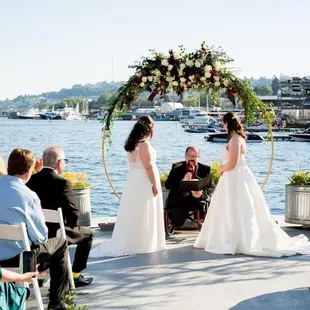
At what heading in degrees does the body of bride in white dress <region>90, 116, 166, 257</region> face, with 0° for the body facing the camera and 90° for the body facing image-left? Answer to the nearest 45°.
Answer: approximately 225°

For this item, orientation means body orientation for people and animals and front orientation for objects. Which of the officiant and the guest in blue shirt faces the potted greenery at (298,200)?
the guest in blue shirt

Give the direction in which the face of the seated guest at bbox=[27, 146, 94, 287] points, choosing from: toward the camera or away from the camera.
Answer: away from the camera

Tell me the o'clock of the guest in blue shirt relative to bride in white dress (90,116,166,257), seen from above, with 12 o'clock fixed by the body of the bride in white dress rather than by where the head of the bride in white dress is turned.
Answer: The guest in blue shirt is roughly at 5 o'clock from the bride in white dress.

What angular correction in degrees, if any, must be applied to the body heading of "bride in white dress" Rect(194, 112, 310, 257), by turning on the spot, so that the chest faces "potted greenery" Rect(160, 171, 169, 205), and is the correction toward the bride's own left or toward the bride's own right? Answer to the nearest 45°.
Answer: approximately 45° to the bride's own right

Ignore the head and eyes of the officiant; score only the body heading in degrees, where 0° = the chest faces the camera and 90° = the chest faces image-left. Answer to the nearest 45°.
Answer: approximately 0°

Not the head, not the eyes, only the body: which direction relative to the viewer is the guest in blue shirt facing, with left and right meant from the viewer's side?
facing away from the viewer and to the right of the viewer

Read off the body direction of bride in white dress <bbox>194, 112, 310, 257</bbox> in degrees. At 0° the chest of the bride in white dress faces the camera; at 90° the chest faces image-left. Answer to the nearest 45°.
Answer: approximately 90°
